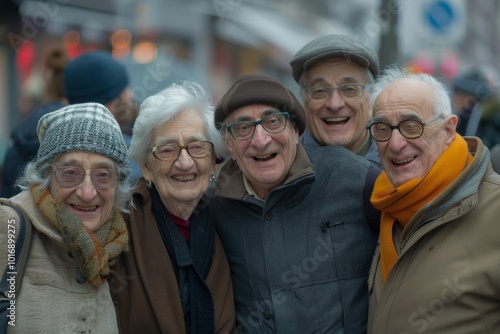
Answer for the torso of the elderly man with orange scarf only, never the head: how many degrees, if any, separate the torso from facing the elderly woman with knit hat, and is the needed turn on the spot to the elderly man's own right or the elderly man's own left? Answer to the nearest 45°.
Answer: approximately 45° to the elderly man's own right

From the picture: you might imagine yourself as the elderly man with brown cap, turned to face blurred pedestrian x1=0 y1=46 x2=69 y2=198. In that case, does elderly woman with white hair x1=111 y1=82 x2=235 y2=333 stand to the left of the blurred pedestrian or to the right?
left

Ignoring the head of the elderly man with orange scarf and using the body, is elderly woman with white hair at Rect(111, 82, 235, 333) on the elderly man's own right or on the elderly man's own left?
on the elderly man's own right

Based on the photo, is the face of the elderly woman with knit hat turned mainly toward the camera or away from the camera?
toward the camera

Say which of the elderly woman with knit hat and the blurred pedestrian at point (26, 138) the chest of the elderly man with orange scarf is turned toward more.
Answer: the elderly woman with knit hat

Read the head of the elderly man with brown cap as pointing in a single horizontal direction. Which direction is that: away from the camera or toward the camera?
toward the camera

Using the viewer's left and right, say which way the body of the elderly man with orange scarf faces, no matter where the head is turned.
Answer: facing the viewer and to the left of the viewer

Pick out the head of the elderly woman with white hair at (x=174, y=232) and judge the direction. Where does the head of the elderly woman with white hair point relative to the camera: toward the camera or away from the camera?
toward the camera

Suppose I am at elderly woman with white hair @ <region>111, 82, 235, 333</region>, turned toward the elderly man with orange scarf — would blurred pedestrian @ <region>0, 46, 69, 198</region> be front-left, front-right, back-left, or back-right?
back-left
